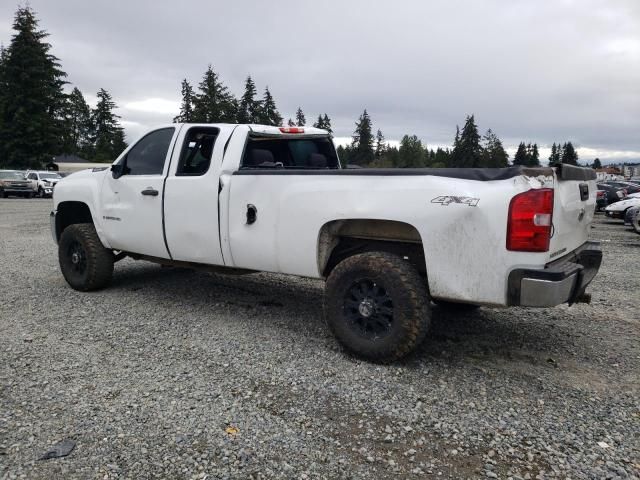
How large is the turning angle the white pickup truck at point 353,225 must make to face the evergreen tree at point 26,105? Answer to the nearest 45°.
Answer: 0° — it already faces it

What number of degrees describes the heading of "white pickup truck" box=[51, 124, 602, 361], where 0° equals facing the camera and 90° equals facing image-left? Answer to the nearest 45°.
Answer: approximately 135°
